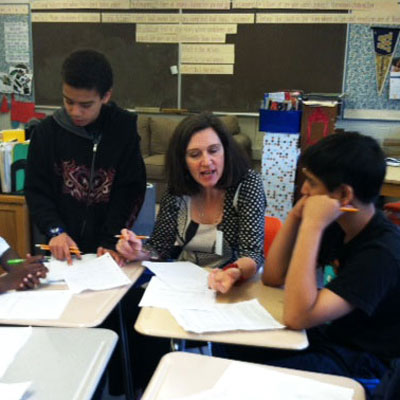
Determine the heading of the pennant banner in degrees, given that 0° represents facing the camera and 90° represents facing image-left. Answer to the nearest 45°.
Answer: approximately 0°

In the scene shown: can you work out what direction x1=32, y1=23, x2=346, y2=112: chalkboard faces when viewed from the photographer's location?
facing the viewer

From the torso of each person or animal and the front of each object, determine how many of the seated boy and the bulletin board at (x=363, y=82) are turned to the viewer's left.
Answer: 1

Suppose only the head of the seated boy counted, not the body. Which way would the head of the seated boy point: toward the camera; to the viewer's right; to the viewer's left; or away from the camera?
to the viewer's left

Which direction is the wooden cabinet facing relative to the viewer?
toward the camera

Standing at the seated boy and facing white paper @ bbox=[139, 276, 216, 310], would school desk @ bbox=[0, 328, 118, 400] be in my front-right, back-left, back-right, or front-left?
front-left

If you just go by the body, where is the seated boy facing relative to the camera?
to the viewer's left

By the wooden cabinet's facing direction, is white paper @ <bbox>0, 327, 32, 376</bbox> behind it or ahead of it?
ahead

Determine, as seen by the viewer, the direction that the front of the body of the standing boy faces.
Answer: toward the camera

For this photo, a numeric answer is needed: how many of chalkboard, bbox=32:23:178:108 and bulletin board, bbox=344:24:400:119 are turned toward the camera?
2

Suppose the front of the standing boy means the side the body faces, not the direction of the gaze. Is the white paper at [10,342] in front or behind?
in front

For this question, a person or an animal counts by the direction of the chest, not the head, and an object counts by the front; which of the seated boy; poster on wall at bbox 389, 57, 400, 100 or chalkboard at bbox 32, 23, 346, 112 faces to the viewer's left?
the seated boy

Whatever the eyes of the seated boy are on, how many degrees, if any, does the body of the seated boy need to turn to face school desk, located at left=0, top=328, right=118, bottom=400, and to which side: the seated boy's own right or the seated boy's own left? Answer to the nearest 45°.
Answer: approximately 45° to the seated boy's own left

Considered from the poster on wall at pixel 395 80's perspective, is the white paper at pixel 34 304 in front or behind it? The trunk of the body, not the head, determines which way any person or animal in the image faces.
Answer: in front

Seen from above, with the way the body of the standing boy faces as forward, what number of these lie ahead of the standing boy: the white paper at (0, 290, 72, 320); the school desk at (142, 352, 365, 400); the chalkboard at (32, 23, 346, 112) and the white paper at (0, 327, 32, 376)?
3

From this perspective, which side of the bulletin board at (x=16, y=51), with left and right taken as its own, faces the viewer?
front

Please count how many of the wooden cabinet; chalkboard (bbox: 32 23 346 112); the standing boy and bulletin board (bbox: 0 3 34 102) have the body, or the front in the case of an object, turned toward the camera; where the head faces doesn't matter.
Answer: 4

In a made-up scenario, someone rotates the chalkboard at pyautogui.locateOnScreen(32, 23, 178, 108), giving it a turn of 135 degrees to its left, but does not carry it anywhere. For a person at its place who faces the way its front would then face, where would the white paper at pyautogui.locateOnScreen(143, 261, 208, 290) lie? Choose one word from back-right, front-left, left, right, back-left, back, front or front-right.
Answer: back-right

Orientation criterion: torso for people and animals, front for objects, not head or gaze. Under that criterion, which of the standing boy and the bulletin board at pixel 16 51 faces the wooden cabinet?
the bulletin board

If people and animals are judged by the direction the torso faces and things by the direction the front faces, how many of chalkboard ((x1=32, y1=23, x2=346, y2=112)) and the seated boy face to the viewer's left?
1
